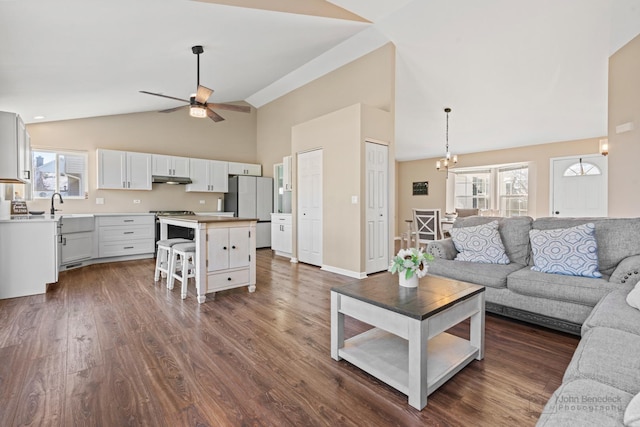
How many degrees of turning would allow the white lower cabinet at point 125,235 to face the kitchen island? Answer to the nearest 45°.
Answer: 0° — it already faces it

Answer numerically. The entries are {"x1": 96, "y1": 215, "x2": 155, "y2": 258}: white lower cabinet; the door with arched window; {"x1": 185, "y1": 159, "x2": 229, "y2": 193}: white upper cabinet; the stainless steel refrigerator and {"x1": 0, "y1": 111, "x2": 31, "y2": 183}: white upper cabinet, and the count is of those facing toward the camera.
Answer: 4

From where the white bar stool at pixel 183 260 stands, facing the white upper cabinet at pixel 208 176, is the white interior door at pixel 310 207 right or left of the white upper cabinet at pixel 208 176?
right

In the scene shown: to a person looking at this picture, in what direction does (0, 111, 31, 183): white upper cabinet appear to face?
facing to the right of the viewer

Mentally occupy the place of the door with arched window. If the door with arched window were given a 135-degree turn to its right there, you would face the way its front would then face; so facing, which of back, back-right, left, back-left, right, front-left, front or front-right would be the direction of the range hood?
left

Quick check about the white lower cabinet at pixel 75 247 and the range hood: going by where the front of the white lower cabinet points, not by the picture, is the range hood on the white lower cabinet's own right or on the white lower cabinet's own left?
on the white lower cabinet's own left

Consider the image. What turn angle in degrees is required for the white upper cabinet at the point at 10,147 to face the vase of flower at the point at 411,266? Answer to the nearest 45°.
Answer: approximately 45° to its right

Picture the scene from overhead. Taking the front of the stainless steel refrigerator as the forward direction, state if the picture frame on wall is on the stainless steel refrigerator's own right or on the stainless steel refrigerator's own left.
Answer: on the stainless steel refrigerator's own left
